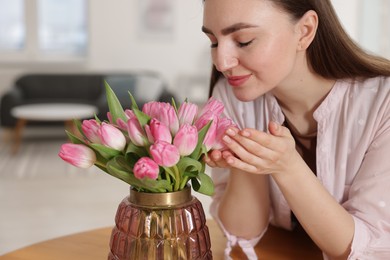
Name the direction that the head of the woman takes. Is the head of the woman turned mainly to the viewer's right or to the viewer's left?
to the viewer's left

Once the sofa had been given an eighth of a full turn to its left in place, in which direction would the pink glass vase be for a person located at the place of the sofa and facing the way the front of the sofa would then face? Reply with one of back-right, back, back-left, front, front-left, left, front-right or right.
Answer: front-right

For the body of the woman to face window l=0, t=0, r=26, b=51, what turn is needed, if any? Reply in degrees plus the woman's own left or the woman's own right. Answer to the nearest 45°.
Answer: approximately 90° to the woman's own right

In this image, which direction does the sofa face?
toward the camera

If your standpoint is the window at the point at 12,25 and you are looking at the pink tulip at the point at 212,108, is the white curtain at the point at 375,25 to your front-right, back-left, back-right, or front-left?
front-left

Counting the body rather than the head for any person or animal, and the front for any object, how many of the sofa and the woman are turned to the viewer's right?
0

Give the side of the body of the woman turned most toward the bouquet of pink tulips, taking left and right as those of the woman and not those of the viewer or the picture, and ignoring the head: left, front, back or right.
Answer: front

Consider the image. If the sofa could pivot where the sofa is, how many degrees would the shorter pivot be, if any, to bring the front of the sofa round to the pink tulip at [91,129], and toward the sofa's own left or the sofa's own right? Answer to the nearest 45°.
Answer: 0° — it already faces it

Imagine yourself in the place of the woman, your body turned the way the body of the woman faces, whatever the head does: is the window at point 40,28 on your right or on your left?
on your right

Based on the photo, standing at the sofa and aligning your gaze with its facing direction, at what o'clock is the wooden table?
The wooden table is roughly at 12 o'clock from the sofa.

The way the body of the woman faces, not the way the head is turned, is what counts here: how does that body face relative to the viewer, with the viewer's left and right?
facing the viewer and to the left of the viewer

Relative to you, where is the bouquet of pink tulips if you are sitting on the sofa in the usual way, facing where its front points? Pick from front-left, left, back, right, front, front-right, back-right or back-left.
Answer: front

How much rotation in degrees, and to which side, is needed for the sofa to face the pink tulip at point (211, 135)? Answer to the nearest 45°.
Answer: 0° — it already faces it

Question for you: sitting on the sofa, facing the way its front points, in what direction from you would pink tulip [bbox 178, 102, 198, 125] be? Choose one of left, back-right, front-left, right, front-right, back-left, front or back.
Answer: front

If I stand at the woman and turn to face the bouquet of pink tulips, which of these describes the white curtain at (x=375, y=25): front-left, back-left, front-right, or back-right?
back-right

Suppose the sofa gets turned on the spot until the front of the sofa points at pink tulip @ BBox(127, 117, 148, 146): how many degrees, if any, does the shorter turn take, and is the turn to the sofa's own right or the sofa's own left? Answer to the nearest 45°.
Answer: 0° — it already faces it
